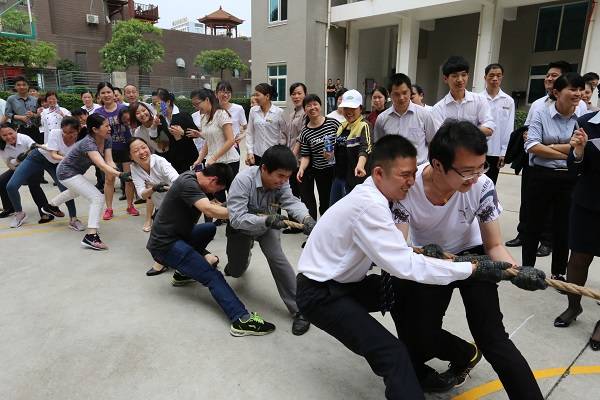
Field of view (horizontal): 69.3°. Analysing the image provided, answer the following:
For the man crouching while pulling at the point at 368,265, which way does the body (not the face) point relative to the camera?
to the viewer's right

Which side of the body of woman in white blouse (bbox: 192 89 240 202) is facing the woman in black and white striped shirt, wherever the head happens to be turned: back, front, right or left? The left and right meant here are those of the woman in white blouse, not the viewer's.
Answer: left

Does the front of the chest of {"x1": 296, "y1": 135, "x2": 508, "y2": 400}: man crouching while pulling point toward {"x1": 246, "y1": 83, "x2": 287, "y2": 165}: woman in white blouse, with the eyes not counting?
no

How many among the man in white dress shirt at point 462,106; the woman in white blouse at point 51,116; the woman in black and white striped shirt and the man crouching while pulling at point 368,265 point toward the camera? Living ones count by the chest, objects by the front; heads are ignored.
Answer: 3

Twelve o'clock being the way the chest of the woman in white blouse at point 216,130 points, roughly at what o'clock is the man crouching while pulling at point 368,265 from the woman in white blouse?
The man crouching while pulling is roughly at 10 o'clock from the woman in white blouse.

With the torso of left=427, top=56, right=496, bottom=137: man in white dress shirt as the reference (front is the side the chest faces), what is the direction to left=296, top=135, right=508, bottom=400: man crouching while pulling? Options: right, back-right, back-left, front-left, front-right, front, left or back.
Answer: front

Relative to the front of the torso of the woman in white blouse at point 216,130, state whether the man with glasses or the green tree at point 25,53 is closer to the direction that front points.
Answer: the man with glasses

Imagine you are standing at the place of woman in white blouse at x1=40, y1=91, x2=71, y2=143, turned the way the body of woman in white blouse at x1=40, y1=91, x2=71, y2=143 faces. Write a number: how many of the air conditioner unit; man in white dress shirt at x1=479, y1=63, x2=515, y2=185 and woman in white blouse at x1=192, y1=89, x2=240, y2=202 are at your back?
1

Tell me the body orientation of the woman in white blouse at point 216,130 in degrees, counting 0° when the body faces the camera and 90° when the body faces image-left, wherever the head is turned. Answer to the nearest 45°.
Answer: approximately 45°

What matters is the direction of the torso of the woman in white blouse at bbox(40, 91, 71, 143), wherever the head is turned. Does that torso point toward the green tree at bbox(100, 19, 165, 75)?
no

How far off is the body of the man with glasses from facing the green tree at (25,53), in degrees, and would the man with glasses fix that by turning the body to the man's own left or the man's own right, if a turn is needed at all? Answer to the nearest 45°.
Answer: approximately 180°

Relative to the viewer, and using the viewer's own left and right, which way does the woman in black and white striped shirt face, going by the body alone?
facing the viewer

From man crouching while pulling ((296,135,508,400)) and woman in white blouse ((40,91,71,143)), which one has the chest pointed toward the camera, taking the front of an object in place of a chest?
the woman in white blouse

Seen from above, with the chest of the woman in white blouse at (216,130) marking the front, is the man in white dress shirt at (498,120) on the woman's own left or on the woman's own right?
on the woman's own left

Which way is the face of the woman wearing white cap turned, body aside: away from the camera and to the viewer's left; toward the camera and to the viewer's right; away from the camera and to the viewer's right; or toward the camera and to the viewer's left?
toward the camera and to the viewer's left
